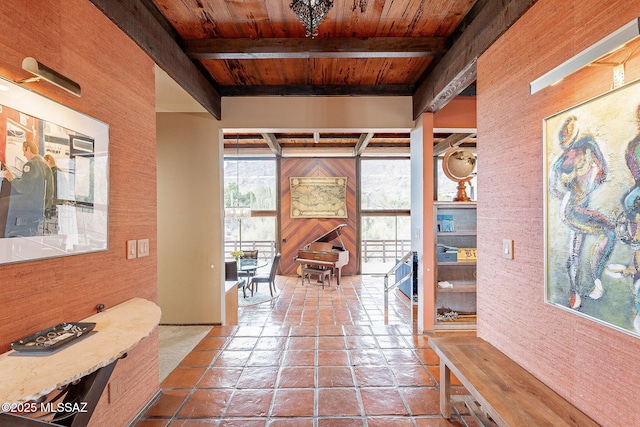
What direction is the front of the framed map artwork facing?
toward the camera

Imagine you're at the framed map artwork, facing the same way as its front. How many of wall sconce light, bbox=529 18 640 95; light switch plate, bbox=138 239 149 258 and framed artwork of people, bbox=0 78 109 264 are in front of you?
3

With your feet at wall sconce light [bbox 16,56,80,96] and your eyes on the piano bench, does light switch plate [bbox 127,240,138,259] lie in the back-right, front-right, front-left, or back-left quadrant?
front-left

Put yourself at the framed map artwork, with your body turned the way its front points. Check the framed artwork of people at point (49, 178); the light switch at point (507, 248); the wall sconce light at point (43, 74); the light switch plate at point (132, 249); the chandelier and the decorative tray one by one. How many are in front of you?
6

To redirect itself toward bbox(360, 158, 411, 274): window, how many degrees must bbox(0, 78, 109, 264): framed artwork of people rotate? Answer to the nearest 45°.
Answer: approximately 90° to its left

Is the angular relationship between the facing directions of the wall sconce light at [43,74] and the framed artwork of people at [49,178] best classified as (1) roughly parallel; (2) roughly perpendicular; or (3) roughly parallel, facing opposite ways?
roughly parallel

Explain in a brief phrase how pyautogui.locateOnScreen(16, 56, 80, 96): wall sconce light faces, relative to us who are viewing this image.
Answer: facing the viewer and to the right of the viewer

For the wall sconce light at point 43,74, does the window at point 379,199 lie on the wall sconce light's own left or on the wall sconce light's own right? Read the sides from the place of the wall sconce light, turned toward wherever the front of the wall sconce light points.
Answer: on the wall sconce light's own left

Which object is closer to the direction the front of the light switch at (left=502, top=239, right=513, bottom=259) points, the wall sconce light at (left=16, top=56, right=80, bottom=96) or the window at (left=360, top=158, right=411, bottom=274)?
the wall sconce light

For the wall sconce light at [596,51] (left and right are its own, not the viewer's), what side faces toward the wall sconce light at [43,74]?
front

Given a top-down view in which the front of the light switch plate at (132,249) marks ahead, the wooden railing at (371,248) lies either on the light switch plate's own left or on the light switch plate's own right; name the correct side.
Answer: on the light switch plate's own left

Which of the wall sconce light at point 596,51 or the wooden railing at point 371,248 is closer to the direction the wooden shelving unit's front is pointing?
the wall sconce light

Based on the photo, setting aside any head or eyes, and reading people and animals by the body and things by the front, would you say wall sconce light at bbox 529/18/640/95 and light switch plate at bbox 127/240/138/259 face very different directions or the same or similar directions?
very different directions

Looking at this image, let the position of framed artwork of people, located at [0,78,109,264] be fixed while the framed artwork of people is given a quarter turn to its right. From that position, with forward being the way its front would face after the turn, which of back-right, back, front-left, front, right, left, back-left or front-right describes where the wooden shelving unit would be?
back-left

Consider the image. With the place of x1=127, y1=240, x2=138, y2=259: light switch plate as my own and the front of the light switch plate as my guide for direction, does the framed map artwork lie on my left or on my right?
on my left
